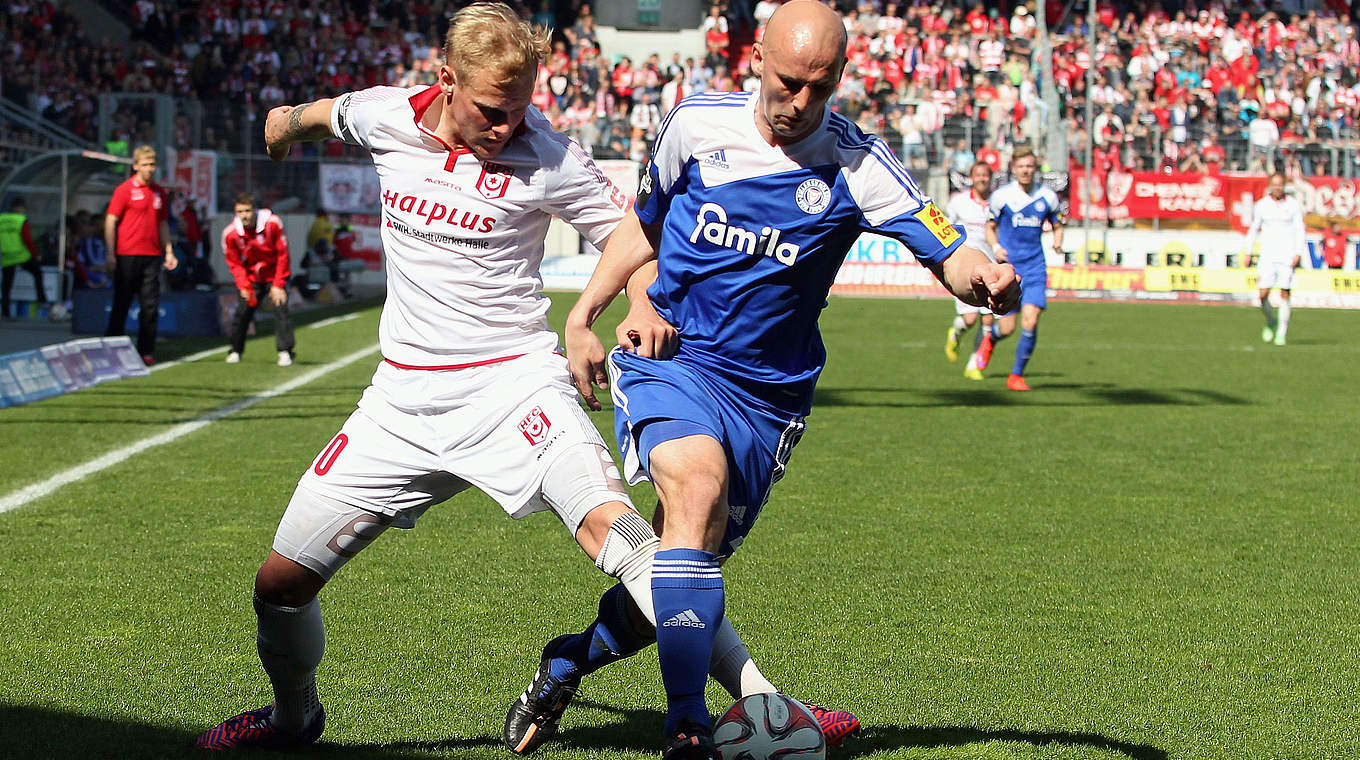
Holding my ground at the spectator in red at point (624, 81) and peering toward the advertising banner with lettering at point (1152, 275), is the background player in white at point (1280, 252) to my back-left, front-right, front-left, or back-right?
front-right

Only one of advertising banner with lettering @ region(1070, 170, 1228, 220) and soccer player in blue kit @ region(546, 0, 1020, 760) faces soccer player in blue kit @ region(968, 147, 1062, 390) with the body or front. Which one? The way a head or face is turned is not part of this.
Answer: the advertising banner with lettering

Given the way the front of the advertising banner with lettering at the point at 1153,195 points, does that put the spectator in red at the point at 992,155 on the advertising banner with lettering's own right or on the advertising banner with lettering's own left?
on the advertising banner with lettering's own right

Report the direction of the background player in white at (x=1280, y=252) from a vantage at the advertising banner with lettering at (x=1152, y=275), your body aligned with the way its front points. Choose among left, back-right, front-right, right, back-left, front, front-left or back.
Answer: front

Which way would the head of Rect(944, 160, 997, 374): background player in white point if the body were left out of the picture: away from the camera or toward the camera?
toward the camera

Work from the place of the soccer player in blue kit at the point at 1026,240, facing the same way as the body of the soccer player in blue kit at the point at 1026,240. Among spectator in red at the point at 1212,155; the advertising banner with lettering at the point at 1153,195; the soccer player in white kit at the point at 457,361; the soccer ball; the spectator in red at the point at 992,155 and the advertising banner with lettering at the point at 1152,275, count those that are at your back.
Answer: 4

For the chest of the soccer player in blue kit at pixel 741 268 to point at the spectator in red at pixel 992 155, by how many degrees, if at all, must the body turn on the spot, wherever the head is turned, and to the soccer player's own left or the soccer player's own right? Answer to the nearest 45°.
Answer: approximately 180°

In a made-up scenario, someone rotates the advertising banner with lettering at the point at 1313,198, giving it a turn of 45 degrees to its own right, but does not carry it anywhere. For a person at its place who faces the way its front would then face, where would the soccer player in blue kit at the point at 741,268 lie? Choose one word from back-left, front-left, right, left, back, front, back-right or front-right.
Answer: front-left

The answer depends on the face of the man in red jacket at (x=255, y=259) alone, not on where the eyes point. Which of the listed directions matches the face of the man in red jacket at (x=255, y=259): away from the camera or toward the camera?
toward the camera

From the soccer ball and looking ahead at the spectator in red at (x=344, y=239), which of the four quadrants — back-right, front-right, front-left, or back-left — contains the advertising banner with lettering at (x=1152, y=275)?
front-right

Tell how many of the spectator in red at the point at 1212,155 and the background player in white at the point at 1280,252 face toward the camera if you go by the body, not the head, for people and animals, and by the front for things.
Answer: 2

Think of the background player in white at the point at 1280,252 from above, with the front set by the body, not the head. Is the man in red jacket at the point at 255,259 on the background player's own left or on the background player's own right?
on the background player's own right

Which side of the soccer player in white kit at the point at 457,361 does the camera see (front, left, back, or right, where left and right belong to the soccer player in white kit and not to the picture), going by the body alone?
front

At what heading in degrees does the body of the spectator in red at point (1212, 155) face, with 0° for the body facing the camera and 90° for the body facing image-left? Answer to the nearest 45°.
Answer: approximately 0°

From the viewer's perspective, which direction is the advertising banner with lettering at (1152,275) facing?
toward the camera

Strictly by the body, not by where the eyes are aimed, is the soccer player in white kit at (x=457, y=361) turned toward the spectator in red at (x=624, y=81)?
no

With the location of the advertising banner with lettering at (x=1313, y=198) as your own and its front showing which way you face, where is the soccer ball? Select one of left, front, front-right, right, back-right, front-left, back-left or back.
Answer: front
